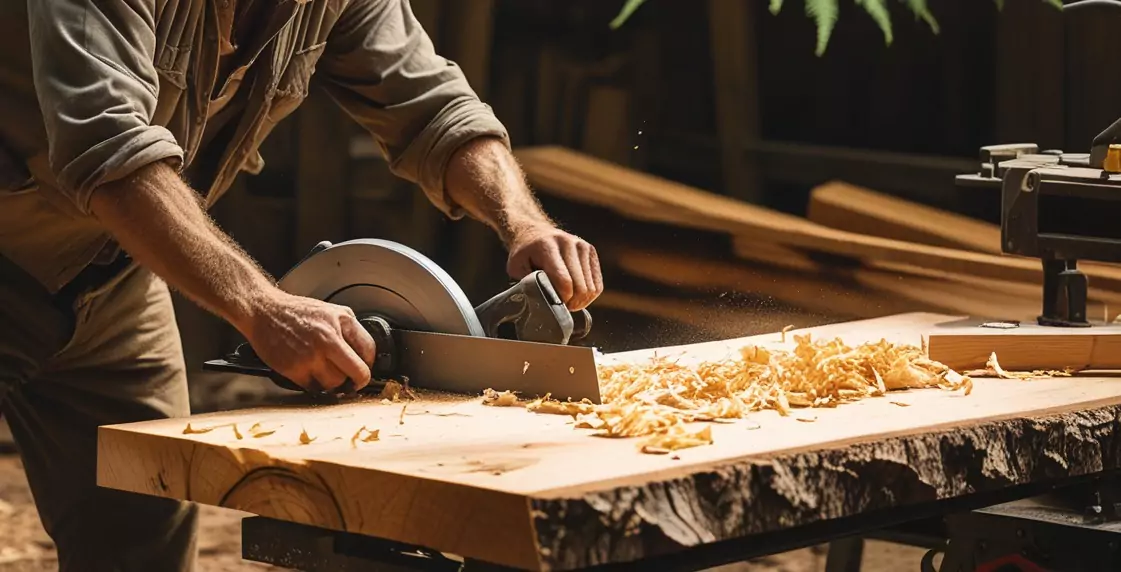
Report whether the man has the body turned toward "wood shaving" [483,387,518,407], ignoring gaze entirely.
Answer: yes

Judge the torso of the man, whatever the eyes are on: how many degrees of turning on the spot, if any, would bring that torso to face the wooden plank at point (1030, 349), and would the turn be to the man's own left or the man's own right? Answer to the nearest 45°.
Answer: approximately 45° to the man's own left

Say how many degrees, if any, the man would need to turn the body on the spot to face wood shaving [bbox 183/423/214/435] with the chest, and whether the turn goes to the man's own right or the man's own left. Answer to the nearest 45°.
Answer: approximately 45° to the man's own right

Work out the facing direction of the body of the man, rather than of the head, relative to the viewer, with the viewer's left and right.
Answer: facing the viewer and to the right of the viewer

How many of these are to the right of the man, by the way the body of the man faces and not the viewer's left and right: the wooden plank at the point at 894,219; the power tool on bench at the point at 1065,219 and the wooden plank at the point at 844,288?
0

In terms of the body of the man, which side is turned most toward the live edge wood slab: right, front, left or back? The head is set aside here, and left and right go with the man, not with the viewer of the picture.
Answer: front

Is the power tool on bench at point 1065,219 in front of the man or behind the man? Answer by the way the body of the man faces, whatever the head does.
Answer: in front

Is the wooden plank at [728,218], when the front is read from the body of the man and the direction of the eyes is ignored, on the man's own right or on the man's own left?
on the man's own left

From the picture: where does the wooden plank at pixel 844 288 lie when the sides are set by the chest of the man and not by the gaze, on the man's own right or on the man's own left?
on the man's own left
